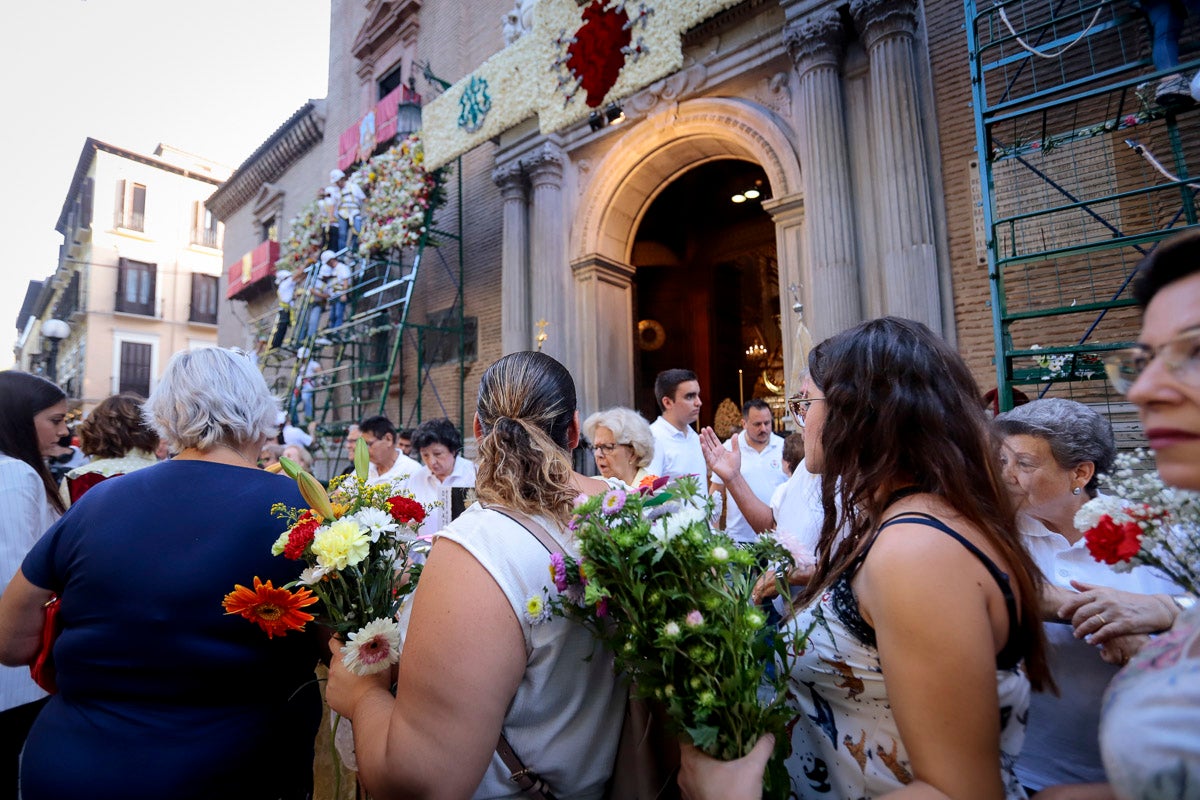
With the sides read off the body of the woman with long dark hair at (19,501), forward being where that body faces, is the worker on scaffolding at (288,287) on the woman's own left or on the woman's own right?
on the woman's own left

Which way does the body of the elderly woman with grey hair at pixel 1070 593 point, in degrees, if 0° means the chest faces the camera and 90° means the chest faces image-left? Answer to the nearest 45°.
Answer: approximately 45°

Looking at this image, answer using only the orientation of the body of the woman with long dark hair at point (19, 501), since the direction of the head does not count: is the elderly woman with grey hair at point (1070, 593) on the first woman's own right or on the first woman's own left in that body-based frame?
on the first woman's own right

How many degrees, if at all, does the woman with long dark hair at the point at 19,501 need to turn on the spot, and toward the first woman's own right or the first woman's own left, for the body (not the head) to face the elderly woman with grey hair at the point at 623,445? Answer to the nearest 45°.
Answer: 0° — they already face them

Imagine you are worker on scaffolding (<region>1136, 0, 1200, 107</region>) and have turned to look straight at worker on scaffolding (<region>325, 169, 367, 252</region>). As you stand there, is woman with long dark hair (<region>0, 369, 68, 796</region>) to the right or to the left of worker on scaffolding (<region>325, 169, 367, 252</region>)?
left

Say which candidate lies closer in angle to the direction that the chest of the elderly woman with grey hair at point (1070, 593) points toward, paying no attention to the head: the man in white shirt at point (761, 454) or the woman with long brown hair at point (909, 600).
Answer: the woman with long brown hair

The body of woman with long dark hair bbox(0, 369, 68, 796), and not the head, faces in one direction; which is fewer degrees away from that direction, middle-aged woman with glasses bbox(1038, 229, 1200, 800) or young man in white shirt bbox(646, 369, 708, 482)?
the young man in white shirt

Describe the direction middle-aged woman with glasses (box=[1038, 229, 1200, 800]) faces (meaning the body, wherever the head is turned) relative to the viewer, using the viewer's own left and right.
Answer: facing the viewer and to the left of the viewer

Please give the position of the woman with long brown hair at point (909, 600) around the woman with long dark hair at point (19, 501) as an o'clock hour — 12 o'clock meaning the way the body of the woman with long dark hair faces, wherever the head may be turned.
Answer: The woman with long brown hair is roughly at 2 o'clock from the woman with long dark hair.

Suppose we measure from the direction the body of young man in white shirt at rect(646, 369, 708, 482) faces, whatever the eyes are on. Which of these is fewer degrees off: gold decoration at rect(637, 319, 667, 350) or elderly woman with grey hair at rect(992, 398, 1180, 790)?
the elderly woman with grey hair
